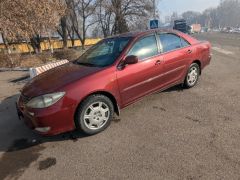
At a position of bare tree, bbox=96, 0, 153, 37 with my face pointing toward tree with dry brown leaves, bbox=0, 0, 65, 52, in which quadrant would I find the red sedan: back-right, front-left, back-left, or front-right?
front-left

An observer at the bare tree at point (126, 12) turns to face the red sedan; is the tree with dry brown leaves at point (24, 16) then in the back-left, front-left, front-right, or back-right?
front-right

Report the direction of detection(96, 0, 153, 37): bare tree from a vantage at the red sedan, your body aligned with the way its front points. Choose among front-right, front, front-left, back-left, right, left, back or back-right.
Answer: back-right

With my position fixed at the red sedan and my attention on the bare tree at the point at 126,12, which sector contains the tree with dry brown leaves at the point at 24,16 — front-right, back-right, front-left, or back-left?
front-left

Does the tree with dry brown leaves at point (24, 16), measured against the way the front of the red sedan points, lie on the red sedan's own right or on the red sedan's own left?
on the red sedan's own right

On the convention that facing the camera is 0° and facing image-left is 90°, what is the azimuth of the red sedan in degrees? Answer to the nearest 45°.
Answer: approximately 45°
